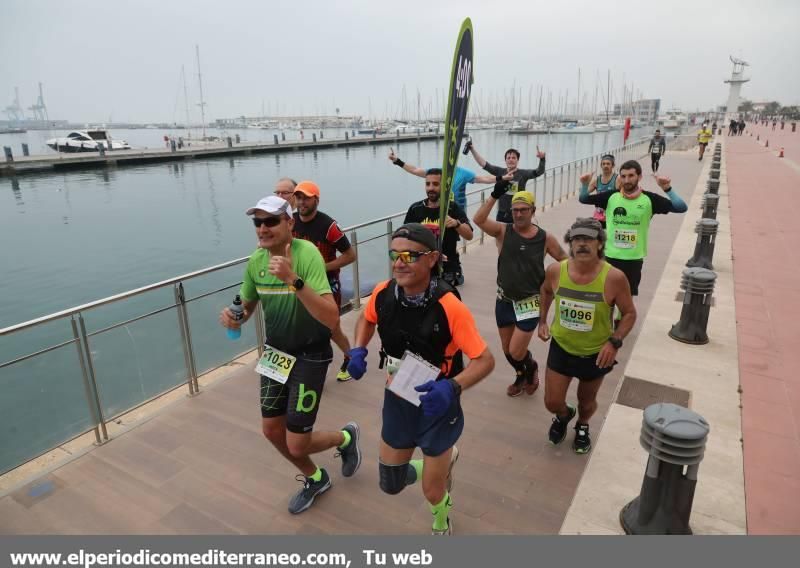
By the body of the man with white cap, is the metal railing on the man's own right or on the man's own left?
on the man's own right

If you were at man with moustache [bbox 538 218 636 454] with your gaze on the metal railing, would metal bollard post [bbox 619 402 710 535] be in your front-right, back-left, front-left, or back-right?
back-left

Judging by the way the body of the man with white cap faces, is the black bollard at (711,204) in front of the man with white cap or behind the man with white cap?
behind

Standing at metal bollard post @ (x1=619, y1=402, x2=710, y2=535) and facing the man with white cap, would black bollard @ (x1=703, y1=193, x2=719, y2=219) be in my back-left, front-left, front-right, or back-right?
back-right

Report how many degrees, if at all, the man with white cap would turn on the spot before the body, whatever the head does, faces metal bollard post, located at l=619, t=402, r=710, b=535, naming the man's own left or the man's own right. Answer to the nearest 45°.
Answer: approximately 135° to the man's own left

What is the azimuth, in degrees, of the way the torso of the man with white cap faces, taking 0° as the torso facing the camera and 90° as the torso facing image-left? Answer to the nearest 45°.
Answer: approximately 45°

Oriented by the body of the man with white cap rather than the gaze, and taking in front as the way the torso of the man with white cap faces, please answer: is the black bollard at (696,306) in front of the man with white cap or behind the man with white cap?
behind
